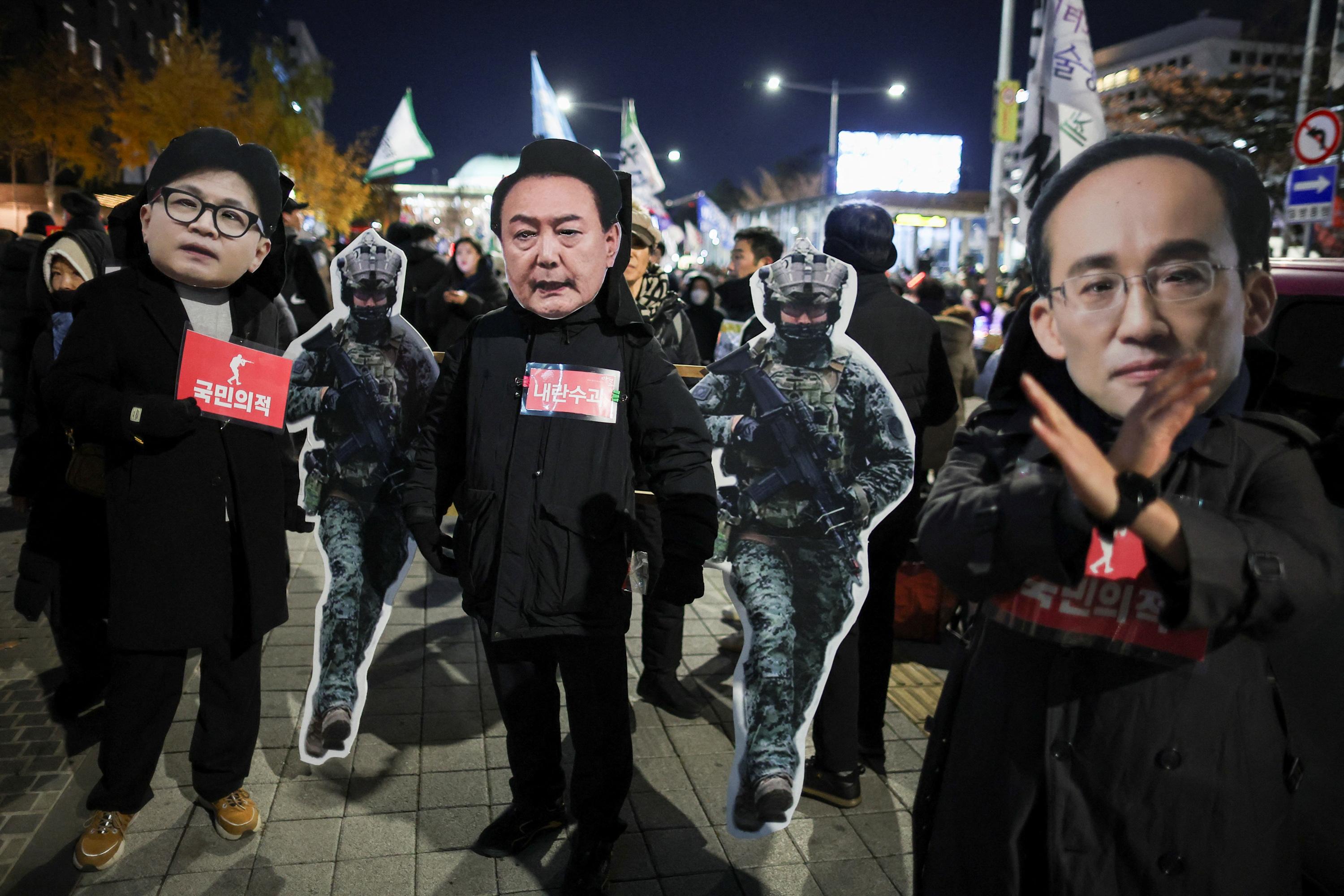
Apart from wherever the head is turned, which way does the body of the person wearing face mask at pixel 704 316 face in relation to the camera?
toward the camera

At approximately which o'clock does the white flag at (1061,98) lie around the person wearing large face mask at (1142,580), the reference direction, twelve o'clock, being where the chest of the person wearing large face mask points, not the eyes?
The white flag is roughly at 6 o'clock from the person wearing large face mask.

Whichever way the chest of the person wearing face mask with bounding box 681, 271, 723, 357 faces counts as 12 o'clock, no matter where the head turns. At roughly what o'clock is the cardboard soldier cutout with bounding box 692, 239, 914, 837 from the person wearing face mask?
The cardboard soldier cutout is roughly at 12 o'clock from the person wearing face mask.

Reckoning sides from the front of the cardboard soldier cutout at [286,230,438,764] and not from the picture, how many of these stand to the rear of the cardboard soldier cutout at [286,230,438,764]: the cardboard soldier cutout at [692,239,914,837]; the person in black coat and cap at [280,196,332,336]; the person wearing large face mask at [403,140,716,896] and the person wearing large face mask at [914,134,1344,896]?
1

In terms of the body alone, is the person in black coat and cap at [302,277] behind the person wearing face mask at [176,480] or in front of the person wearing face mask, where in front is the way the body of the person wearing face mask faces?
behind

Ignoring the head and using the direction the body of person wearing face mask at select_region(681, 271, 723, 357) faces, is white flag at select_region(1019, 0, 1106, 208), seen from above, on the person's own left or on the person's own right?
on the person's own left

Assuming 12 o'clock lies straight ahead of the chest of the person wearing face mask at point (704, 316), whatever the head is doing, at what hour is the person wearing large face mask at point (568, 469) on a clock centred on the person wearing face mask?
The person wearing large face mask is roughly at 12 o'clock from the person wearing face mask.

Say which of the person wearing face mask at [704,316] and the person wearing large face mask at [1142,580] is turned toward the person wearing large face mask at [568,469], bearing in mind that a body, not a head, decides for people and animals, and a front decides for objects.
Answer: the person wearing face mask

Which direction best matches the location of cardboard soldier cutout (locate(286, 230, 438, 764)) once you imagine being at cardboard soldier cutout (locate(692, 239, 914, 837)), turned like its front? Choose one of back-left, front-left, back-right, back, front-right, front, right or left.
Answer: right

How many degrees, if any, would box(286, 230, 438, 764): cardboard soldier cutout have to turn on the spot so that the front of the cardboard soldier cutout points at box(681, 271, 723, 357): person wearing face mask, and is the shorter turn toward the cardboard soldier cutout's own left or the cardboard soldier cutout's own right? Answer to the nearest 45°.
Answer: approximately 135° to the cardboard soldier cutout's own left

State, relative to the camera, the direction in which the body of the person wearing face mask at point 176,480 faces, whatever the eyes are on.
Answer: toward the camera

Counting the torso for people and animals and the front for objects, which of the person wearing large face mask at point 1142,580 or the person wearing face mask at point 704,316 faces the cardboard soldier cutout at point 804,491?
the person wearing face mask
